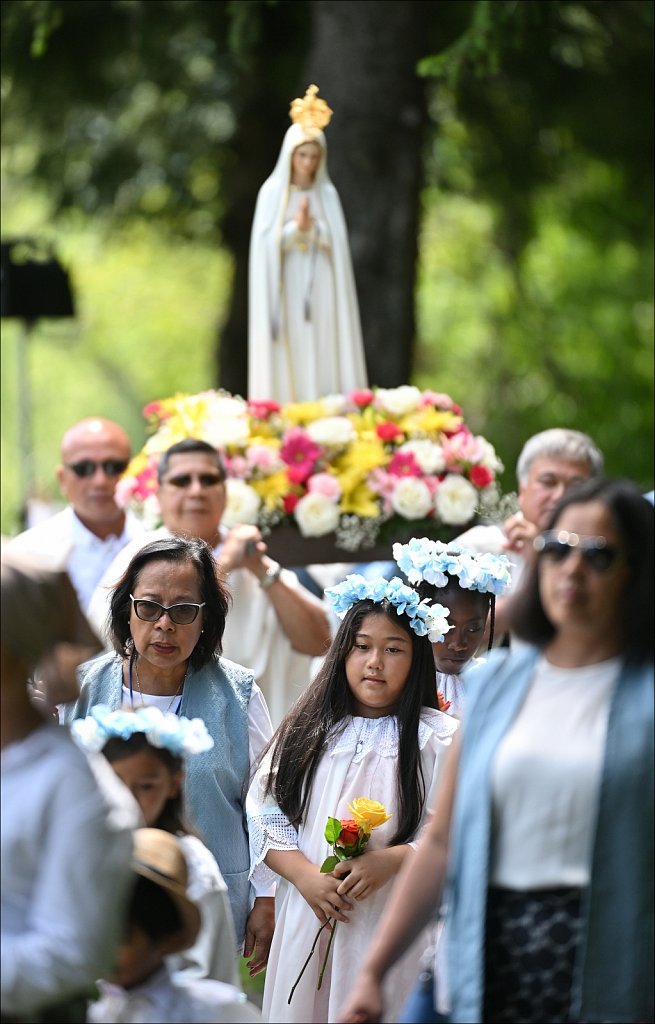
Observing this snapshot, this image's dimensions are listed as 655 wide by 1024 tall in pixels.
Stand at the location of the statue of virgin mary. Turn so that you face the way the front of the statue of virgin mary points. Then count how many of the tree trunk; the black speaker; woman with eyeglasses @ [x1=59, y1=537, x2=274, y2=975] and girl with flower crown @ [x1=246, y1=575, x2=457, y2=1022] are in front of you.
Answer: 2

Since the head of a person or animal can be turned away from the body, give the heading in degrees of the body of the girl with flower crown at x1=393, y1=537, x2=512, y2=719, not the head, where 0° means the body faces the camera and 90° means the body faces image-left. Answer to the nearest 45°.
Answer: approximately 0°

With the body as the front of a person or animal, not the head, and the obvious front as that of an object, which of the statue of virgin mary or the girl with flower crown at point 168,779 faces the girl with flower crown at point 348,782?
the statue of virgin mary

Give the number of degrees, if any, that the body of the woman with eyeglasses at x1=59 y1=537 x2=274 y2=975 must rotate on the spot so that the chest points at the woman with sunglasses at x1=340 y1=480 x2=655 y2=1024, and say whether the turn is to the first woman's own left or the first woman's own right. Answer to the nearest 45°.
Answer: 0° — they already face them

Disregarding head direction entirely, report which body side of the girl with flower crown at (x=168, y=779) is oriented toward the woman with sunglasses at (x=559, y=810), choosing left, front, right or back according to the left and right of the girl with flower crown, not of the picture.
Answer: left

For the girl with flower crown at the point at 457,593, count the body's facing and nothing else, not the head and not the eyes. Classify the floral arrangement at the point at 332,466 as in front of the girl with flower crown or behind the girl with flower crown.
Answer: behind

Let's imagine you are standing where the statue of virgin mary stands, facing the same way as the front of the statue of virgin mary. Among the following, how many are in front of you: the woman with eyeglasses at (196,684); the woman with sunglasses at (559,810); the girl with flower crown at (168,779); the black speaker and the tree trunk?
3

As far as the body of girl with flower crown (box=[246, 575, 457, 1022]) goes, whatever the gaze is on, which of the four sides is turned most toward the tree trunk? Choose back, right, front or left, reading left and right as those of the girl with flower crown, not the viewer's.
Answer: back

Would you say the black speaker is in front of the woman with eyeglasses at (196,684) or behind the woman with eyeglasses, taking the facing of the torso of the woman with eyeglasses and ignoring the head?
behind
